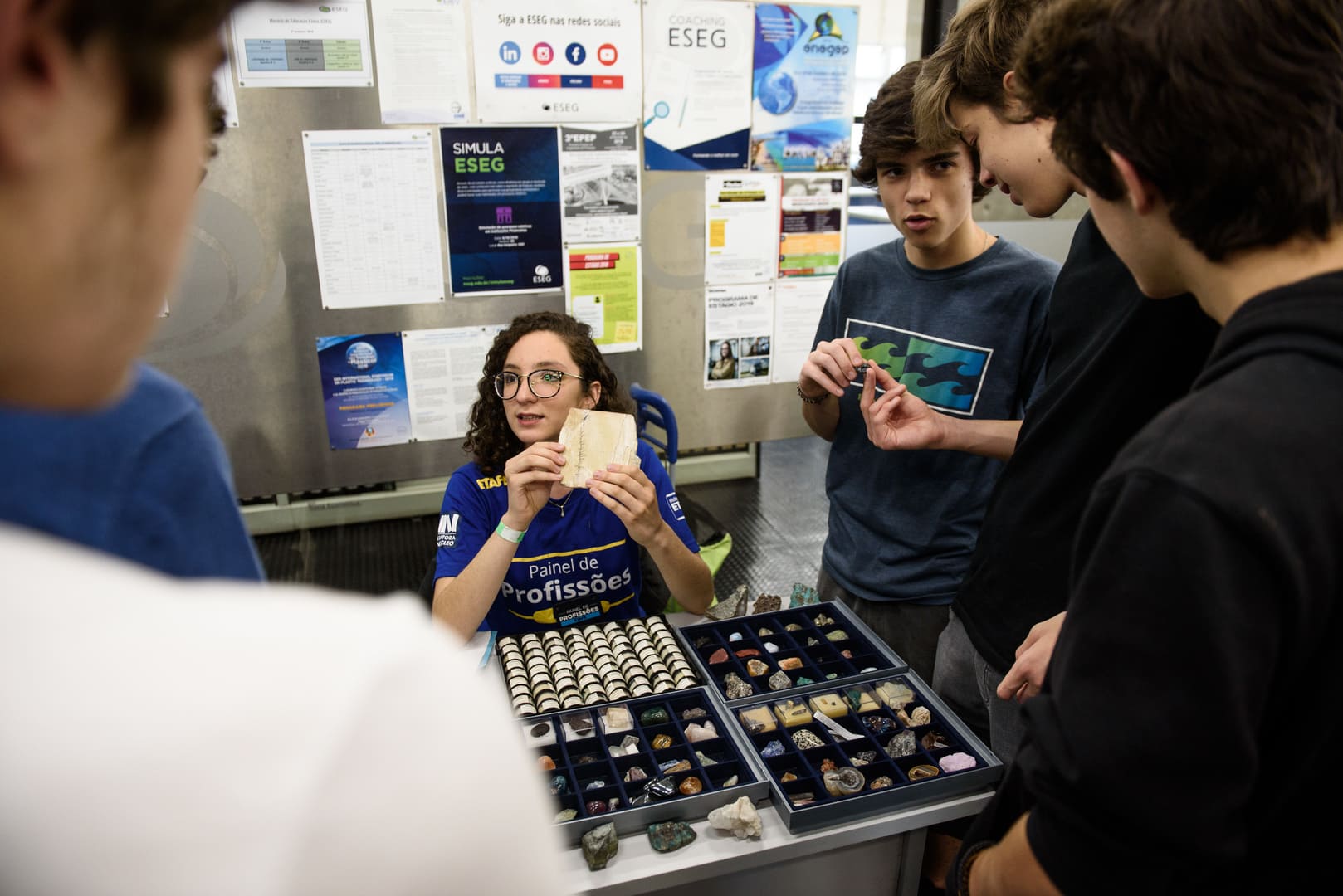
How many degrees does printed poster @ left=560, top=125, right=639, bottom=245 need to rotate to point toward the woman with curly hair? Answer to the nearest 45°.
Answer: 0° — it already faces them

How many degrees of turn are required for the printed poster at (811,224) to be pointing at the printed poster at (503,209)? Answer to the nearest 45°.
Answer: approximately 45° to its right

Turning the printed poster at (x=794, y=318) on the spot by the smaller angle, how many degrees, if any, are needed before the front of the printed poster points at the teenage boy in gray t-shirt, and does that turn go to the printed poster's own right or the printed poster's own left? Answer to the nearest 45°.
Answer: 0° — it already faces them

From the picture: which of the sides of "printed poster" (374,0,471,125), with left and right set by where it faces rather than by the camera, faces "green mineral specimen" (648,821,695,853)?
front

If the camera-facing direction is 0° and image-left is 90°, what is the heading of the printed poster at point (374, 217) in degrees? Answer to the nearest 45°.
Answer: approximately 0°

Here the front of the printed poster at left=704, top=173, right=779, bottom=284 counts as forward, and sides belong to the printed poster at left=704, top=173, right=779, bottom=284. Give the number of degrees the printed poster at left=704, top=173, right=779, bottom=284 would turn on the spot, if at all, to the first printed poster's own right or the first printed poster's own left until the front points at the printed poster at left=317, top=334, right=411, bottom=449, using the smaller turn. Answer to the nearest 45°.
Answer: approximately 90° to the first printed poster's own right

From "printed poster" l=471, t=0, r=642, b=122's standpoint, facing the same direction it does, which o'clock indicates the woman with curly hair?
The woman with curly hair is roughly at 12 o'clock from the printed poster.

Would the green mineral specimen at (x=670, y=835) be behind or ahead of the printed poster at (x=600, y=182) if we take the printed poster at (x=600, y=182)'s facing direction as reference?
ahead

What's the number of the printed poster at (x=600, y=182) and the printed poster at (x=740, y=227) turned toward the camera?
2

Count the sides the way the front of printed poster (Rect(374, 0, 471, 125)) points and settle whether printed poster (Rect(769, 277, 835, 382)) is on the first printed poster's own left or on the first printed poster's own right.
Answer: on the first printed poster's own left

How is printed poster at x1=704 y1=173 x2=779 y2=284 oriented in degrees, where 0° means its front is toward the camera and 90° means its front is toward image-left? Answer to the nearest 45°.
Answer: approximately 0°

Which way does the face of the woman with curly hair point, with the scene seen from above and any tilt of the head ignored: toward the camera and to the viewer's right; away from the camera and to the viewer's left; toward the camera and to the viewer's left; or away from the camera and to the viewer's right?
toward the camera and to the viewer's left
